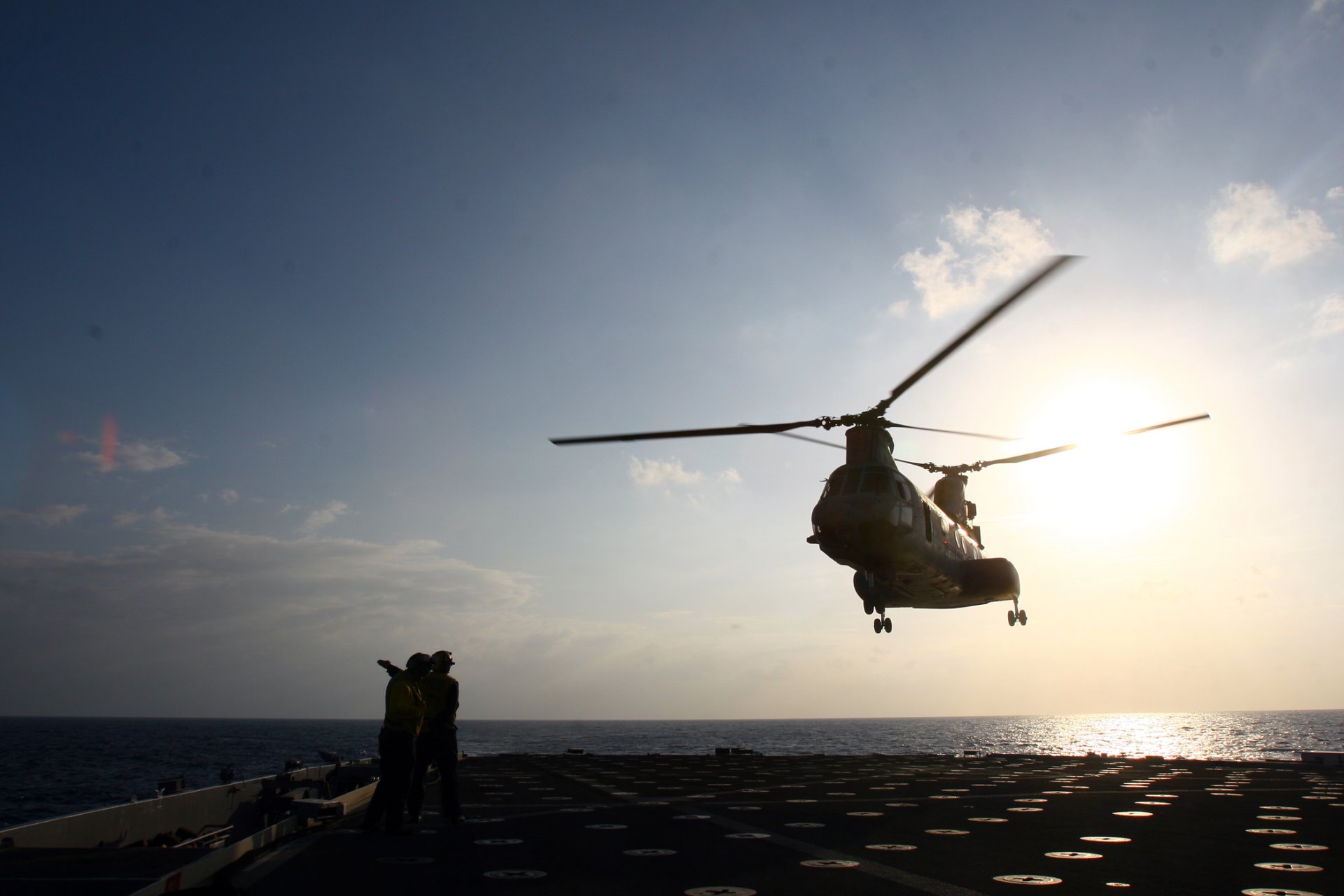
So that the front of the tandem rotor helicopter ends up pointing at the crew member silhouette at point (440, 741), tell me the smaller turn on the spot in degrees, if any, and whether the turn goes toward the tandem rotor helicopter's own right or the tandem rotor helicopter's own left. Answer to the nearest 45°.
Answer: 0° — it already faces them

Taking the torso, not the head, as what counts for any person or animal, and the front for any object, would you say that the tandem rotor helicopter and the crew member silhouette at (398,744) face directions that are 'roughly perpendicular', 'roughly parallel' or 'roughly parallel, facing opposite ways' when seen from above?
roughly parallel, facing opposite ways

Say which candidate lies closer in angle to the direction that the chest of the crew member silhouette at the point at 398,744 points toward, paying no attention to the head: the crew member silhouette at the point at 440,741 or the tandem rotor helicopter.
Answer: the tandem rotor helicopter

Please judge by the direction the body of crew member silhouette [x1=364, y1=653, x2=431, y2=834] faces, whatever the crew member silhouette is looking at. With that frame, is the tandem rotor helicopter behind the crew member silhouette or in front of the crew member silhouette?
in front

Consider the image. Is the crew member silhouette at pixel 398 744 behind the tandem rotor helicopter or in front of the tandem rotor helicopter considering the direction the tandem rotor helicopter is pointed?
in front

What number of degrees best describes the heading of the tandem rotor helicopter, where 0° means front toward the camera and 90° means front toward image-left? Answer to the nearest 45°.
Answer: approximately 45°

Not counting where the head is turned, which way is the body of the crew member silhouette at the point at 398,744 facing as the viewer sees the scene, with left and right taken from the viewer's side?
facing to the right of the viewer
